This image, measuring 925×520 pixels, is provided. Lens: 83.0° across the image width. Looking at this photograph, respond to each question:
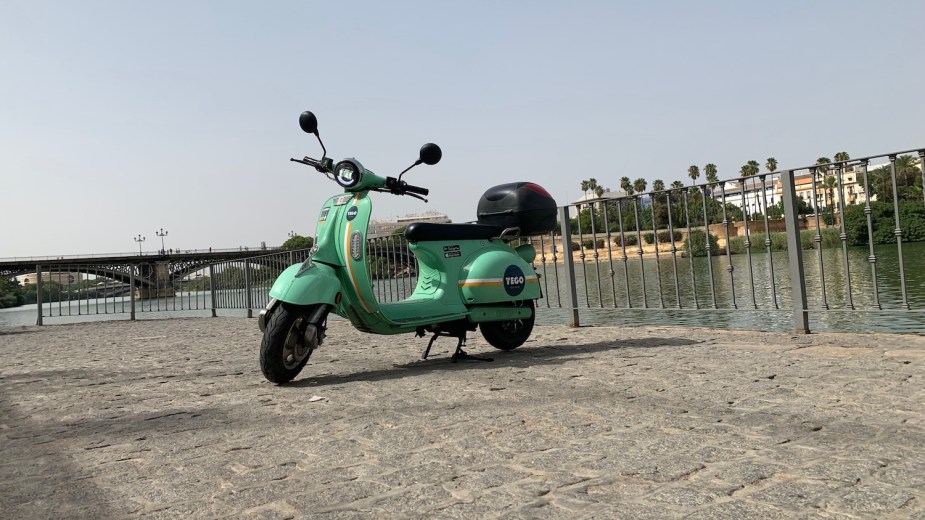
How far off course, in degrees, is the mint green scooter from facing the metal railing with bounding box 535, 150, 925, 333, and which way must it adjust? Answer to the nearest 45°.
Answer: approximately 135° to its left

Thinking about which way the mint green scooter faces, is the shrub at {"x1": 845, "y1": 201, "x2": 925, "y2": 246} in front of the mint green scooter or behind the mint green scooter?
behind

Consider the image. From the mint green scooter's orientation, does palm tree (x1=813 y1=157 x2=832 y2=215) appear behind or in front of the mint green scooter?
behind

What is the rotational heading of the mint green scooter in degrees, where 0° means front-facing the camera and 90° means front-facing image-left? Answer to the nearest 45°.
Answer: approximately 45°

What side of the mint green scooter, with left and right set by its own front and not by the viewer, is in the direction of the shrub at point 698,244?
back

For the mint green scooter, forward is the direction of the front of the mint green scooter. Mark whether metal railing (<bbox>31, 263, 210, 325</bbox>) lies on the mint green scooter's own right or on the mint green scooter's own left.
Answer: on the mint green scooter's own right

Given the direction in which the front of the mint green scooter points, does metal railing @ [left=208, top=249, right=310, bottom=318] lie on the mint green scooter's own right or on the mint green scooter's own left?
on the mint green scooter's own right

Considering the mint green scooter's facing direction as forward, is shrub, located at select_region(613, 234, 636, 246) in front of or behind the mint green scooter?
behind

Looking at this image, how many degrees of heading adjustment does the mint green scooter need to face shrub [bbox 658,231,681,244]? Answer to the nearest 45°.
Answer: approximately 180°
